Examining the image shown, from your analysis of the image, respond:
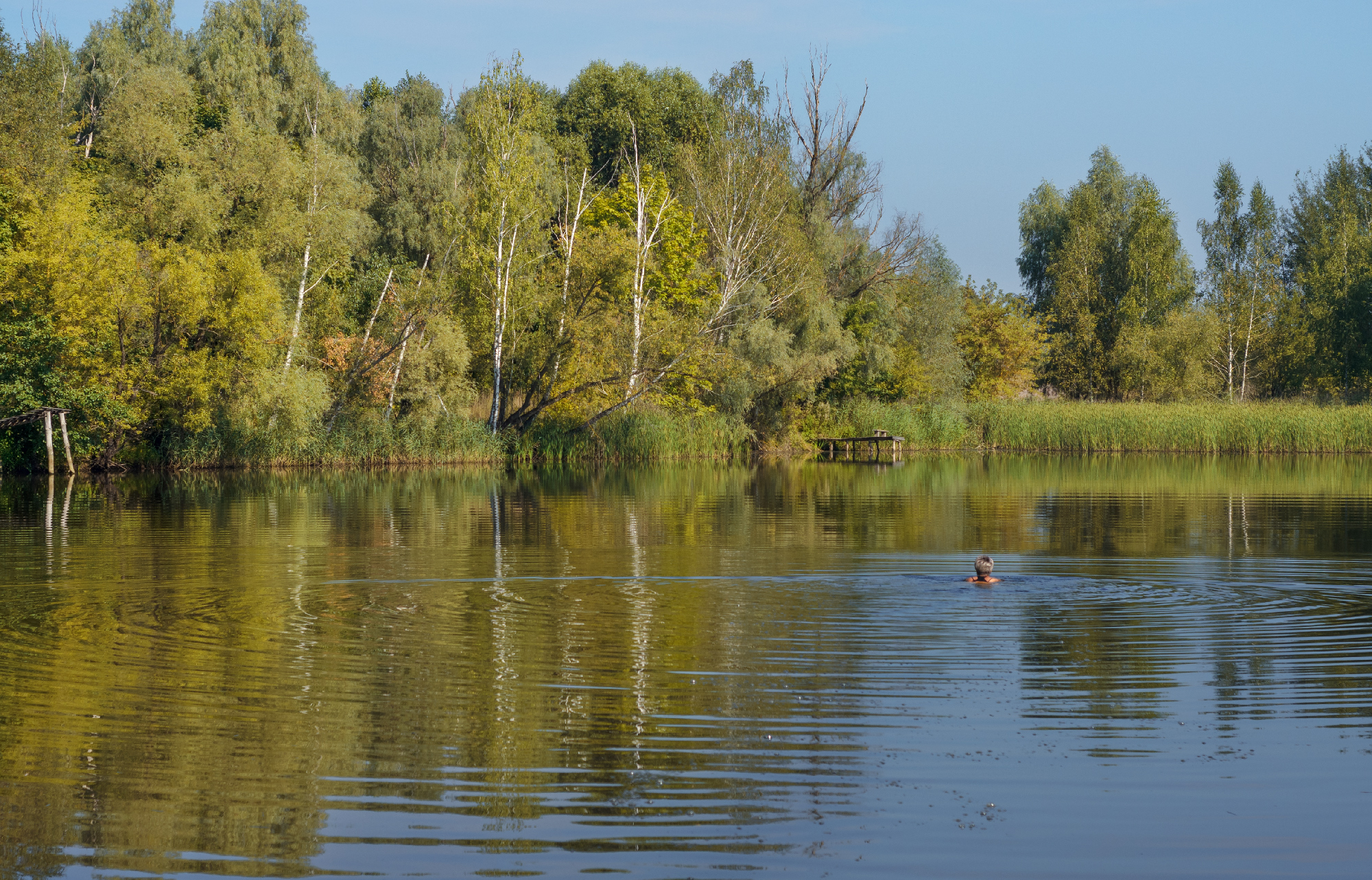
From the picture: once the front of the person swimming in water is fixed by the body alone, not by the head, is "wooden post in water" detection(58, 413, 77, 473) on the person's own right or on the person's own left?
on the person's own left

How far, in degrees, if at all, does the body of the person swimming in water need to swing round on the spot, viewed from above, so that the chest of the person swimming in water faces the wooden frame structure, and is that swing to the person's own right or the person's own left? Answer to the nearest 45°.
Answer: approximately 45° to the person's own left

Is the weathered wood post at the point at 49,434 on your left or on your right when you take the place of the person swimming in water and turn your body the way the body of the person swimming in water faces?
on your left

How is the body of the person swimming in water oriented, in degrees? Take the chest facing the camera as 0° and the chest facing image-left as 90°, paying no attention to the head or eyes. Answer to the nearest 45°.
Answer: approximately 180°
